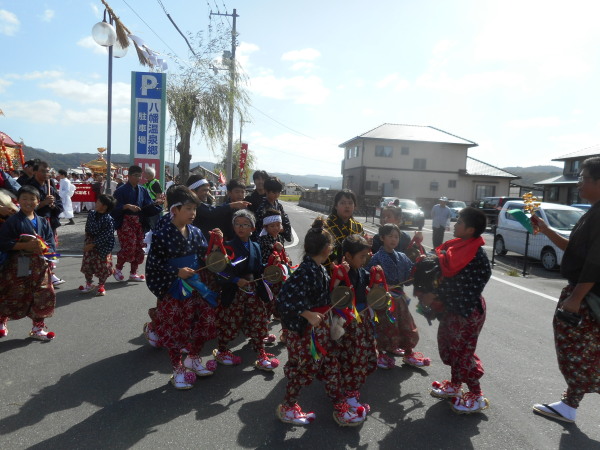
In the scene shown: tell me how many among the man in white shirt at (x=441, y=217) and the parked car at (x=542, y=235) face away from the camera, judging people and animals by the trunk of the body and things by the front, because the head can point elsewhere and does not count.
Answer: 0

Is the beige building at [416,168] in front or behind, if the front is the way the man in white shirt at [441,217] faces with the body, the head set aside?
behind

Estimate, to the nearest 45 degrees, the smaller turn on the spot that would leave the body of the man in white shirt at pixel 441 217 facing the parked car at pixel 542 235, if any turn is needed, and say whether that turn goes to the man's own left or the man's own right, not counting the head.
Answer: approximately 90° to the man's own left

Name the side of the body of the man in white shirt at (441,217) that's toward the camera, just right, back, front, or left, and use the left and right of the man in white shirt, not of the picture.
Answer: front

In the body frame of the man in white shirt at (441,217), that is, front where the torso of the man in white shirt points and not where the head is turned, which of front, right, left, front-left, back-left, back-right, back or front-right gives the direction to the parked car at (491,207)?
back
